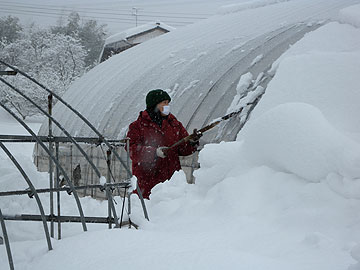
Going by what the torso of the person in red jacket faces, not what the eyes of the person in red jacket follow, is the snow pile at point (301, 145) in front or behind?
in front

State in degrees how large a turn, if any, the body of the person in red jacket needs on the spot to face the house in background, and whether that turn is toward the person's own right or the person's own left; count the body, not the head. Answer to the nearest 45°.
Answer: approximately 135° to the person's own left

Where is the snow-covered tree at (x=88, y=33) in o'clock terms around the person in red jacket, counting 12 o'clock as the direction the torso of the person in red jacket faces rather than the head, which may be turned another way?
The snow-covered tree is roughly at 7 o'clock from the person in red jacket.

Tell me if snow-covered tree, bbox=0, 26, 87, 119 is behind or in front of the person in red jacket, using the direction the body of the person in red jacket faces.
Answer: behind

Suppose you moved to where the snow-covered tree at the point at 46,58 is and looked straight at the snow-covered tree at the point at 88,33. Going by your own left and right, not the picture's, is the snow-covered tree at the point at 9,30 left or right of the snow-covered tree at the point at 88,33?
left

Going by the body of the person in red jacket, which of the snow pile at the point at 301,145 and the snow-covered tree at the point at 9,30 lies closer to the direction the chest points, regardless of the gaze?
the snow pile

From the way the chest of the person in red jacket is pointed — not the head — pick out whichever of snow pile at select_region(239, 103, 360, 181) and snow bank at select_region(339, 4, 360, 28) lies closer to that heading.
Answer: the snow pile
